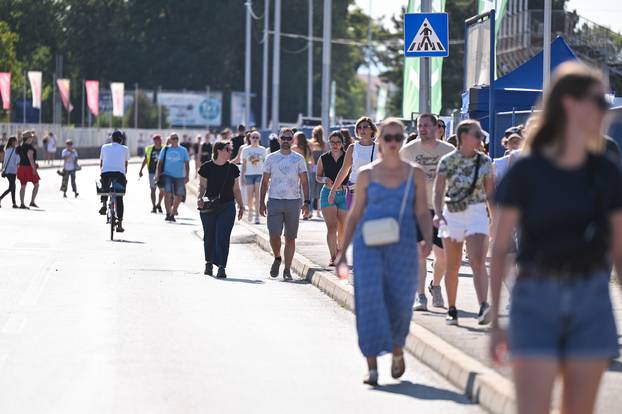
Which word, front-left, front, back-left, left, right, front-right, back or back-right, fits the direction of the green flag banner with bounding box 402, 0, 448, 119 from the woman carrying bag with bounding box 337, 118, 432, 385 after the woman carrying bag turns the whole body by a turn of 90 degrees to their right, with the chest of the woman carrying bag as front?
right

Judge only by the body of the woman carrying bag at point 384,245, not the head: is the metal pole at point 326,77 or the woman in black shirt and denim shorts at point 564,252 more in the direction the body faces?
the woman in black shirt and denim shorts

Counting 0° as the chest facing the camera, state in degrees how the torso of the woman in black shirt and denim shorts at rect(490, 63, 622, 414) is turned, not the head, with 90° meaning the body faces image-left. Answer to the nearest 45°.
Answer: approximately 0°

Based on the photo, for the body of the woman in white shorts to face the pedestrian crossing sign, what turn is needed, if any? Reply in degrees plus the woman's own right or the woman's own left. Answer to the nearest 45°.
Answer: approximately 180°

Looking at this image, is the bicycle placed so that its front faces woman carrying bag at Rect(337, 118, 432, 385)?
no

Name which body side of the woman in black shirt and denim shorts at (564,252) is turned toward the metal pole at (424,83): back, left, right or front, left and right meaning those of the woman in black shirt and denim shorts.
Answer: back

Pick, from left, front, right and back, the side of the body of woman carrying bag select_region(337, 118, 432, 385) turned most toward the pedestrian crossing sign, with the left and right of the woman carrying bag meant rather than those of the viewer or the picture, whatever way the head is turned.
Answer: back

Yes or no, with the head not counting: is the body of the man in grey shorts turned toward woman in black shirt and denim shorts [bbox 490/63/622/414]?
yes

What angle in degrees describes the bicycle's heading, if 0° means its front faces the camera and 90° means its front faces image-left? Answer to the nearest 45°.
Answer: approximately 180°
